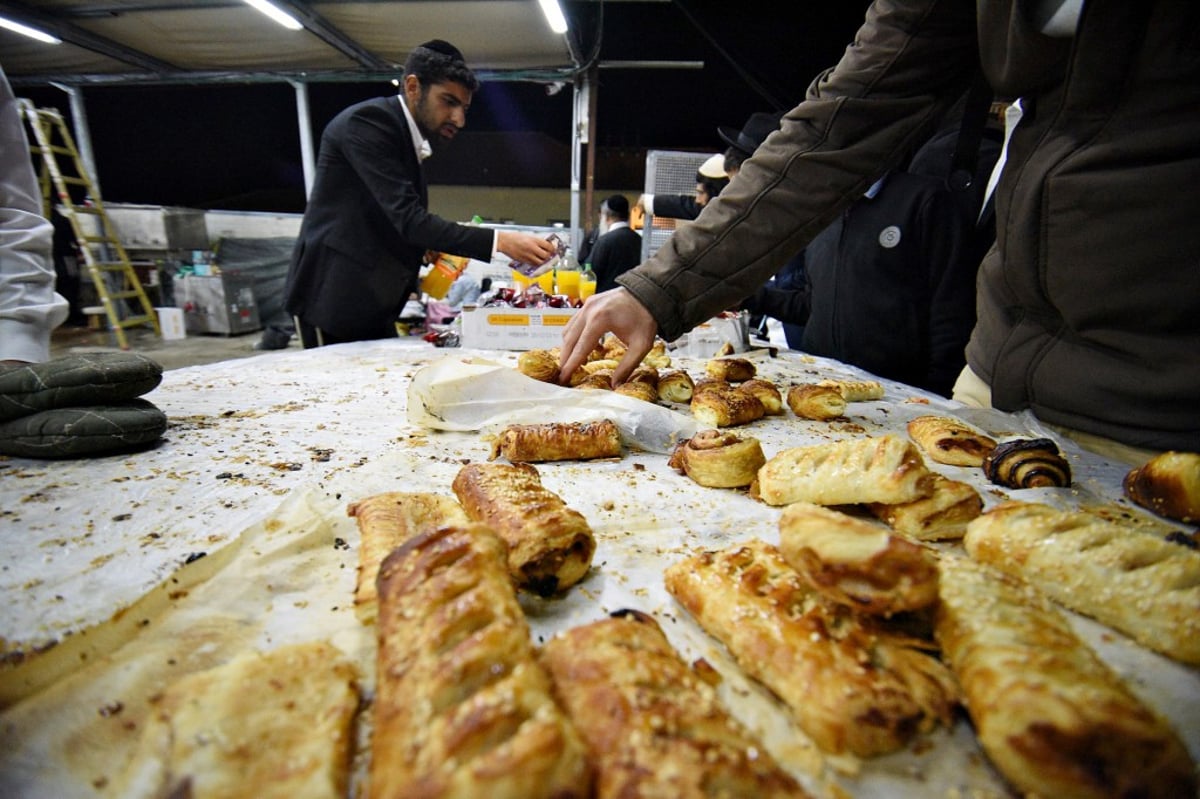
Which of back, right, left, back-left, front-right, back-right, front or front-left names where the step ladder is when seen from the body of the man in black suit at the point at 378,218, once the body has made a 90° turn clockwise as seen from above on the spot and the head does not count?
back-right

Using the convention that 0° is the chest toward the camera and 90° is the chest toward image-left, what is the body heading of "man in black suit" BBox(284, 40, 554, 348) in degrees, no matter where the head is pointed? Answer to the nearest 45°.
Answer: approximately 270°

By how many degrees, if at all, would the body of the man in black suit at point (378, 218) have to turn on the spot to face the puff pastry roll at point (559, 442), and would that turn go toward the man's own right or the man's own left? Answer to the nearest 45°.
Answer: approximately 90° to the man's own right

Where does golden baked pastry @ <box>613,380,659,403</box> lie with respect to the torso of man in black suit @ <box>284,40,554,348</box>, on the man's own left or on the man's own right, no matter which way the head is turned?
on the man's own right

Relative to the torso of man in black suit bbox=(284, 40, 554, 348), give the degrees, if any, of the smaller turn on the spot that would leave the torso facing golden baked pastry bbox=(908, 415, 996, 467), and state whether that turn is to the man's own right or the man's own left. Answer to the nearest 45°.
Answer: approximately 45° to the man's own right

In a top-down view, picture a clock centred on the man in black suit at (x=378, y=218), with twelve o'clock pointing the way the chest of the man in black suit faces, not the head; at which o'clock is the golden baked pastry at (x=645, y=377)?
The golden baked pastry is roughly at 2 o'clock from the man in black suit.

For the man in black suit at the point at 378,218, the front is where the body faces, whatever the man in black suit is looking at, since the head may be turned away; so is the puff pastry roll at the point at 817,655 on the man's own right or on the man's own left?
on the man's own right

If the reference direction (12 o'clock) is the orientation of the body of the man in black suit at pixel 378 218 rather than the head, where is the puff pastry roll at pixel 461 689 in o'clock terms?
The puff pastry roll is roughly at 3 o'clock from the man in black suit.
